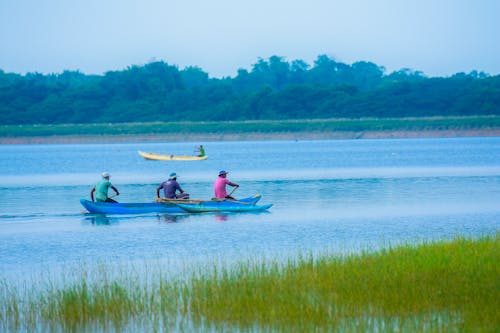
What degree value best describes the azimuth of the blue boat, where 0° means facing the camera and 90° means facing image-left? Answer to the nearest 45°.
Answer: approximately 270°
